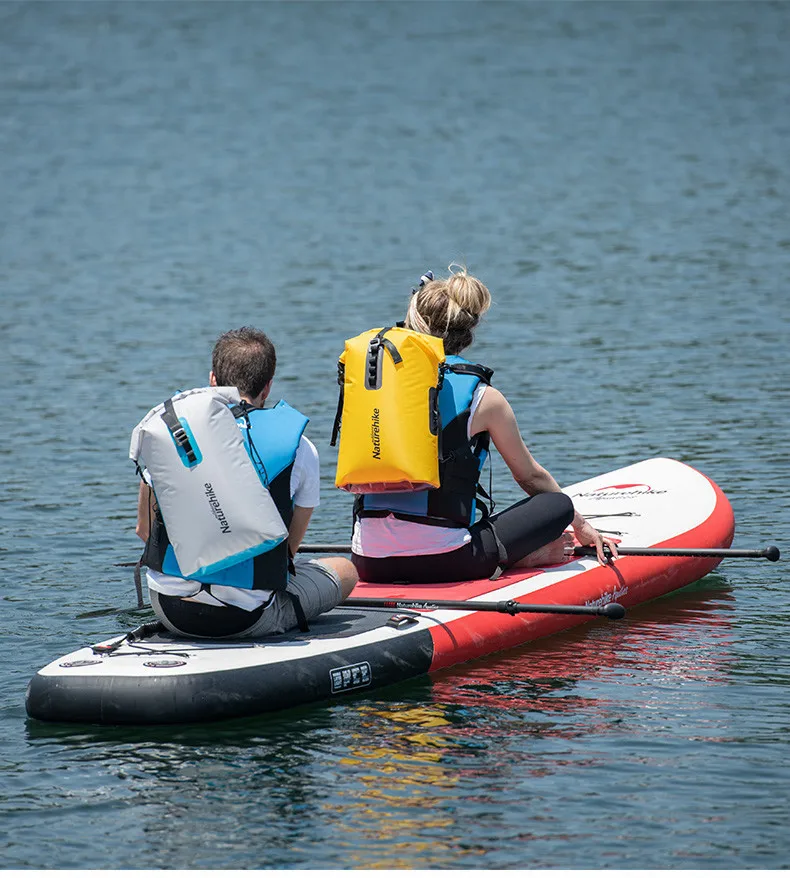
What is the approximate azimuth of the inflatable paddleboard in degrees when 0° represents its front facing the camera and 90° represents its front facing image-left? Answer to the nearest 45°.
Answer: approximately 225°
